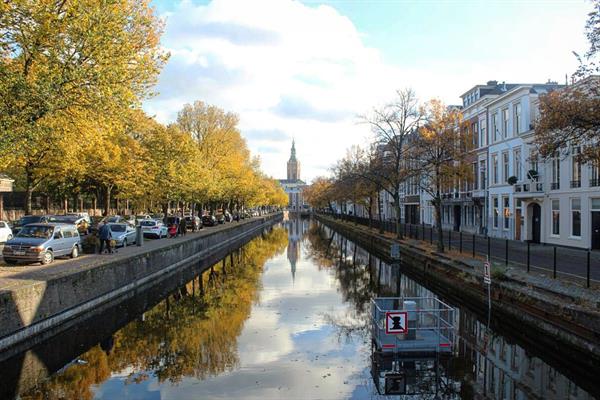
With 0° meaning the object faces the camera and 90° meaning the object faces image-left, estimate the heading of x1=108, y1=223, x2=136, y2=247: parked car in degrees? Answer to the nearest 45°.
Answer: approximately 45°

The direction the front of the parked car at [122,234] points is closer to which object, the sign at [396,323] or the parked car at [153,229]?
the sign

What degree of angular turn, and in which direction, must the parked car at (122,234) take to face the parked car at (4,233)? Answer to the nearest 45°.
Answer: approximately 45° to its right

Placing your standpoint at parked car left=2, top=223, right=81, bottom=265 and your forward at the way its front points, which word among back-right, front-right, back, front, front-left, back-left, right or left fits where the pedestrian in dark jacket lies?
back

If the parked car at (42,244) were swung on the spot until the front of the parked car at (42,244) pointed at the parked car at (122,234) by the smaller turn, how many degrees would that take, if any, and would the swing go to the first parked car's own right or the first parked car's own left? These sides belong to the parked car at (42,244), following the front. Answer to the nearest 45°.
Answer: approximately 180°

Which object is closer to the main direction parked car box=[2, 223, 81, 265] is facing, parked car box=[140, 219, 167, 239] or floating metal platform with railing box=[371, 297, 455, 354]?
the floating metal platform with railing

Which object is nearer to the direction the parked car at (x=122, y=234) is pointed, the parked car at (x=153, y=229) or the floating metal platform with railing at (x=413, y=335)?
the floating metal platform with railing

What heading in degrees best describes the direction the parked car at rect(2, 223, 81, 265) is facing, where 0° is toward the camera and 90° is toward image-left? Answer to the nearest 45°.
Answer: approximately 45°

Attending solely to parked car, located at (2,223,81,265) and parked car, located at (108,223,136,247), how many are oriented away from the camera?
0

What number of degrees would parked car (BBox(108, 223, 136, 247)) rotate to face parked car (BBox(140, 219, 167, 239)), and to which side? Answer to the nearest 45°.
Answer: approximately 135° to its right
